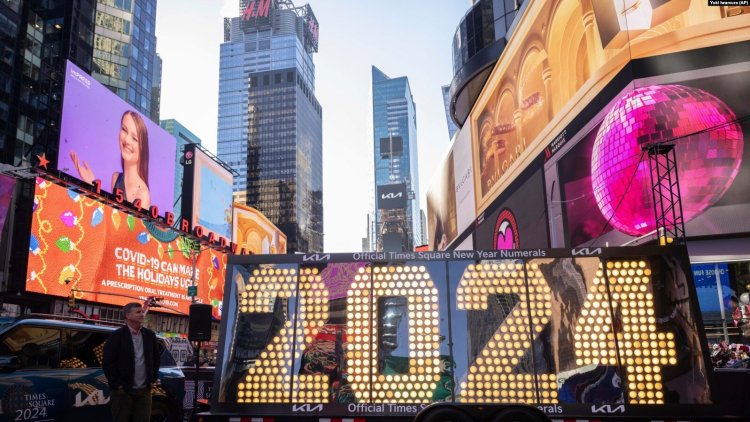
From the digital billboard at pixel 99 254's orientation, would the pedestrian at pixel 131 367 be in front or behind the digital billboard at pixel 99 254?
in front

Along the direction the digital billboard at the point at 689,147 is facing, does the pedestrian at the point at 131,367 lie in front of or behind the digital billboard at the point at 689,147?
in front

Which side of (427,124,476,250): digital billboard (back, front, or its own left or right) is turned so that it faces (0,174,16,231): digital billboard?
front

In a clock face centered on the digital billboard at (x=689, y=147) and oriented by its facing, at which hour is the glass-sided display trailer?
The glass-sided display trailer is roughly at 11 o'clock from the digital billboard.

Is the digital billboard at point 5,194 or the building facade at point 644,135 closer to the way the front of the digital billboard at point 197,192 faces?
the building facade

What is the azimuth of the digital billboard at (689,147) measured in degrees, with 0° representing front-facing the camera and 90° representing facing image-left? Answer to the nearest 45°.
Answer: approximately 45°

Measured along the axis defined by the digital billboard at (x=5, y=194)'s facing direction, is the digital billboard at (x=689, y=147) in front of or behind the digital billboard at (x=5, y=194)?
in front

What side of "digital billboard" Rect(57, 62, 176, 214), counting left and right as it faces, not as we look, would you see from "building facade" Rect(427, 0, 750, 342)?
front

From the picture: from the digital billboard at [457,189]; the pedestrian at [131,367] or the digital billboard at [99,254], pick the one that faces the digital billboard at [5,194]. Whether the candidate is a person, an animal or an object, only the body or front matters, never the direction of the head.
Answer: the digital billboard at [457,189]

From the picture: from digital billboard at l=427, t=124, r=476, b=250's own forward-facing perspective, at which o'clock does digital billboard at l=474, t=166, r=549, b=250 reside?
digital billboard at l=474, t=166, r=549, b=250 is roughly at 10 o'clock from digital billboard at l=427, t=124, r=476, b=250.
